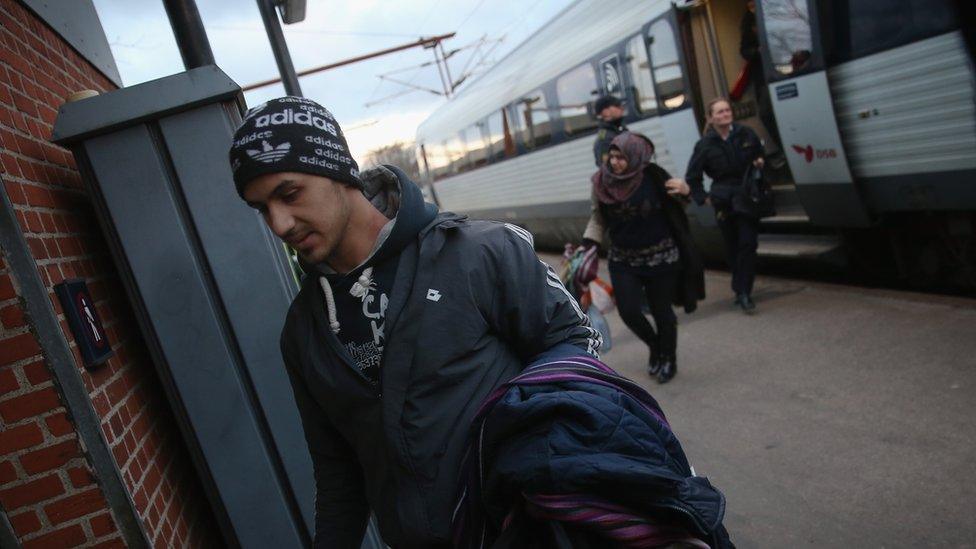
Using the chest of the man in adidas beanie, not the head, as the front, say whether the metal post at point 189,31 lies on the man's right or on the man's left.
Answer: on the man's right

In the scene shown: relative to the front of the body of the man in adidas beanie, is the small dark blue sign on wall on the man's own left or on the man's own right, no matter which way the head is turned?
on the man's own right

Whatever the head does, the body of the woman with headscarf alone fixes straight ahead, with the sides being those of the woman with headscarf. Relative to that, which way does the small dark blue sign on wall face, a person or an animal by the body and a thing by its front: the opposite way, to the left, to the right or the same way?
to the left

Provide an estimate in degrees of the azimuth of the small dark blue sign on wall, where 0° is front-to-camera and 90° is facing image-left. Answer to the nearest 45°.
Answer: approximately 315°

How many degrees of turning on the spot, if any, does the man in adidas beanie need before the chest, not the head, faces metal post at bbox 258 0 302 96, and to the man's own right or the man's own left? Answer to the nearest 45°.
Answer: approximately 135° to the man's own right

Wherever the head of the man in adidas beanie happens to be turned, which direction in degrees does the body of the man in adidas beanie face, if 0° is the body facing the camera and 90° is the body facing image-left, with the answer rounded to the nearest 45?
approximately 45°

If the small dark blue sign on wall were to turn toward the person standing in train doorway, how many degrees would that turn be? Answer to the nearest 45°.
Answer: approximately 45° to its left

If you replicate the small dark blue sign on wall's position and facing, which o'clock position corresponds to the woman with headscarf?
The woman with headscarf is roughly at 10 o'clock from the small dark blue sign on wall.

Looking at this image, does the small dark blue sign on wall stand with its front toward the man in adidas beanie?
yes

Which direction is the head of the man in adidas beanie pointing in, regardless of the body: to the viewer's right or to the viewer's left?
to the viewer's left

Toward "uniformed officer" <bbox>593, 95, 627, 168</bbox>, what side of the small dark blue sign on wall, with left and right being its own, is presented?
left
